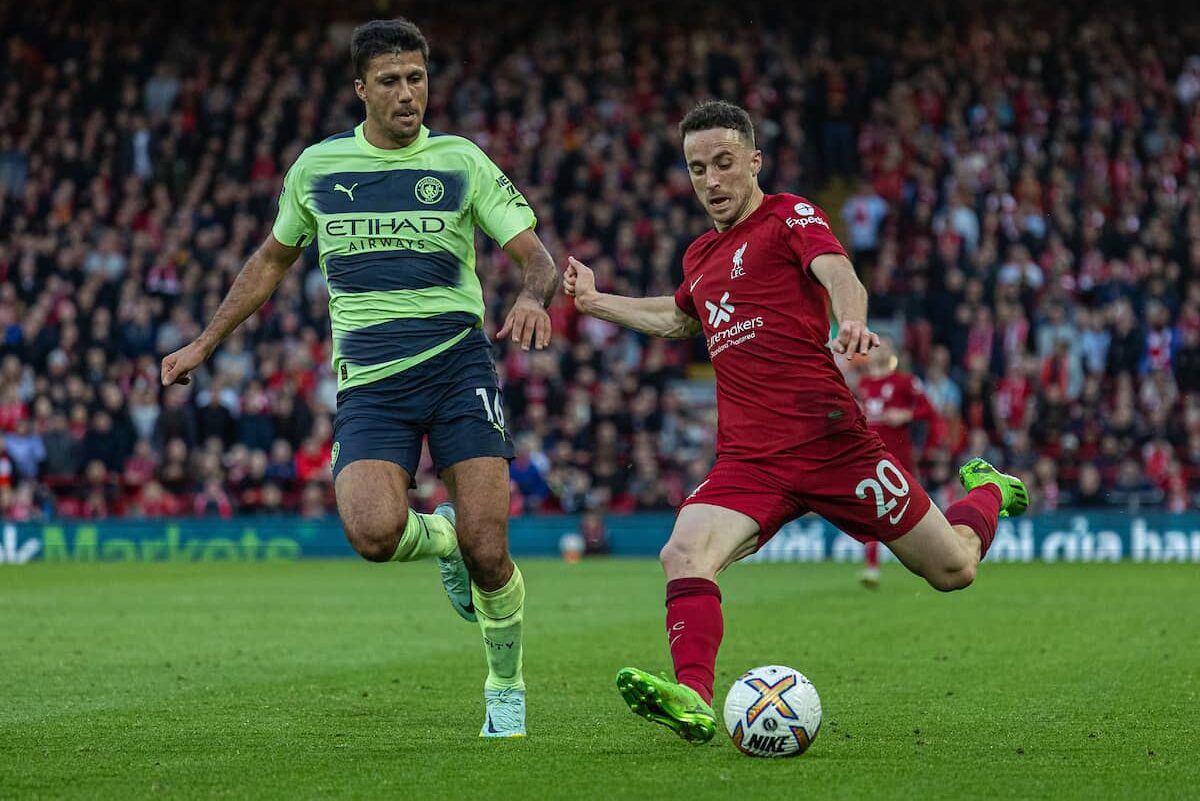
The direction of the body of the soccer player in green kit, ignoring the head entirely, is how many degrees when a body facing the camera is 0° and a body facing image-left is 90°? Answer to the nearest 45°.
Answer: approximately 0°

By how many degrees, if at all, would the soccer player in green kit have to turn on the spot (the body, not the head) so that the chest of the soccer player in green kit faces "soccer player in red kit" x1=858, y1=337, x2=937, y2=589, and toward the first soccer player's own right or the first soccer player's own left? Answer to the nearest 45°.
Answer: approximately 135° to the first soccer player's own left

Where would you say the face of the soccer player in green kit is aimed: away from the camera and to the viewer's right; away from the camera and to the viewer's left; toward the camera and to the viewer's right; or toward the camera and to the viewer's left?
toward the camera and to the viewer's right

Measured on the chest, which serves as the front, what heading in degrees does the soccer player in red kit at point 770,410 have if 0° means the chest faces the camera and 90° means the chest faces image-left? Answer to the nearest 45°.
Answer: approximately 45°

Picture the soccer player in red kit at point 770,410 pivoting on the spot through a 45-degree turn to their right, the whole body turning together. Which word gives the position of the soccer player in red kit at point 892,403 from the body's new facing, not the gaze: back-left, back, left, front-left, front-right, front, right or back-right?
right

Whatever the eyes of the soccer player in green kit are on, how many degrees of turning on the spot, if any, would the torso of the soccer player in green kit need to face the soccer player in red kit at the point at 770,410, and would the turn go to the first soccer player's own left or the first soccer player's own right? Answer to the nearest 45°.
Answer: approximately 90° to the first soccer player's own left
